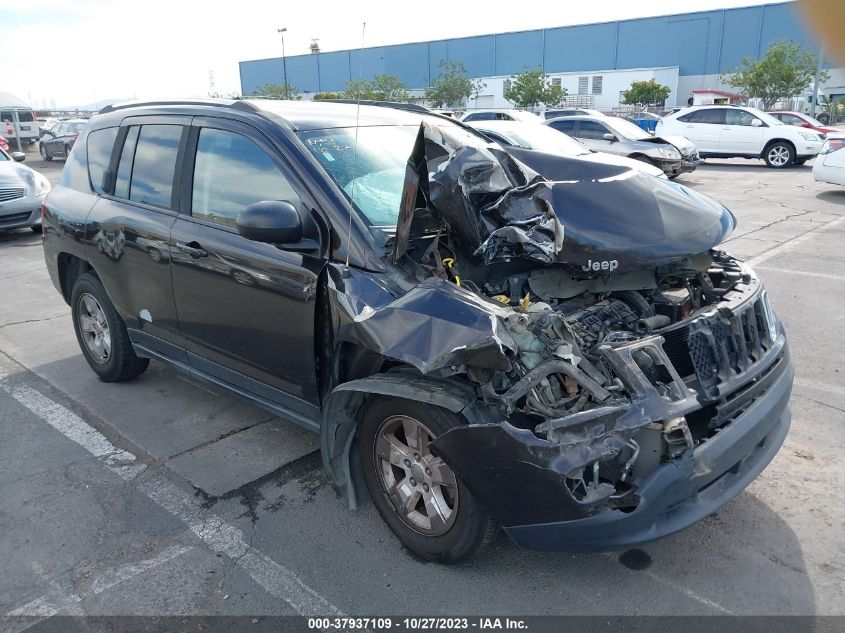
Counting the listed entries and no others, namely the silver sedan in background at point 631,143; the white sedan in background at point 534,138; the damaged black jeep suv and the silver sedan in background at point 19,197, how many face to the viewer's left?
0

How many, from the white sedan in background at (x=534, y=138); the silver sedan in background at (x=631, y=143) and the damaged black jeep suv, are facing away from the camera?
0

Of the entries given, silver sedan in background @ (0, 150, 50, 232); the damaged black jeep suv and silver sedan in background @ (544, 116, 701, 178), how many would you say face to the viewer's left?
0

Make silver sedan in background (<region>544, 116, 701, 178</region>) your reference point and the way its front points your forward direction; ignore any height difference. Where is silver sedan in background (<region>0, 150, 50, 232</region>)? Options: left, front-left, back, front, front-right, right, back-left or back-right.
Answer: right

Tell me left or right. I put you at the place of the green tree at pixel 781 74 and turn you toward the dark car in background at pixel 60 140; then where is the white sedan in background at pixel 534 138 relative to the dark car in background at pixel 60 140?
left

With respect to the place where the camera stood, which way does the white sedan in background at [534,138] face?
facing the viewer and to the right of the viewer

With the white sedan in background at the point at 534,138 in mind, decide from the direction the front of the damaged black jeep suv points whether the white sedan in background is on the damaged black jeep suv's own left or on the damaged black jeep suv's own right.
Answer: on the damaged black jeep suv's own left

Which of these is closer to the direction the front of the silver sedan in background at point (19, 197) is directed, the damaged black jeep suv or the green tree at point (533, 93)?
the damaged black jeep suv

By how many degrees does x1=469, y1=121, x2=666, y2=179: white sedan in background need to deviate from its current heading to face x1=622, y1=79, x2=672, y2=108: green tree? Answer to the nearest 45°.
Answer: approximately 135° to its left
